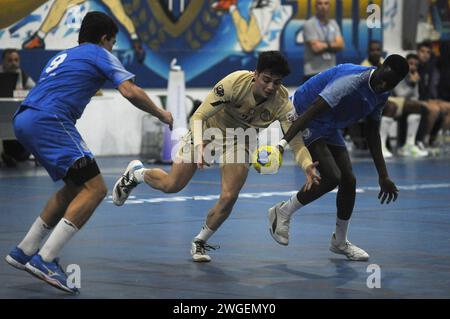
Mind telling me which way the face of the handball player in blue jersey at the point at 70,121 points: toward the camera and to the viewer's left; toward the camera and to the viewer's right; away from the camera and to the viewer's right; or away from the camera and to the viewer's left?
away from the camera and to the viewer's right

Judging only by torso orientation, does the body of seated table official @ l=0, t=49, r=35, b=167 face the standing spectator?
no

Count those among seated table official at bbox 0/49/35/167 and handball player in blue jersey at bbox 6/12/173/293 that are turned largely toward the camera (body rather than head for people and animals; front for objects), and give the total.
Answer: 1

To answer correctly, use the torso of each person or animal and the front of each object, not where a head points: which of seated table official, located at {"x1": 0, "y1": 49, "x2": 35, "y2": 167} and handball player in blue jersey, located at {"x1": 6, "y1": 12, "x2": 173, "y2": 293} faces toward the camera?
the seated table official

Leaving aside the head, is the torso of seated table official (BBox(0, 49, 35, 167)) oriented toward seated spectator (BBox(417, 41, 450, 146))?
no

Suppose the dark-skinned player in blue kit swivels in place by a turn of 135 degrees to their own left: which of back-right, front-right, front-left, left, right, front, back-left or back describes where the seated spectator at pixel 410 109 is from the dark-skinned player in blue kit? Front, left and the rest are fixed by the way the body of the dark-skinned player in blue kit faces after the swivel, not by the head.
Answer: front

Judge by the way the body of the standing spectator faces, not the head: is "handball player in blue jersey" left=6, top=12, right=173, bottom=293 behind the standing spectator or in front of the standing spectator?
in front

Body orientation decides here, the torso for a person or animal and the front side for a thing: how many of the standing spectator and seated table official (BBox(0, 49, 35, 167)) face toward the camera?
2

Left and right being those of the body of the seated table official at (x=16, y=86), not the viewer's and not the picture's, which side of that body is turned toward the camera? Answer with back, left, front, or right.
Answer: front

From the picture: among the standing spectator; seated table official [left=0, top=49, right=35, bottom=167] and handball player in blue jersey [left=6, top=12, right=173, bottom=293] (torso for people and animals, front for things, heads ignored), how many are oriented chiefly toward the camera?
2

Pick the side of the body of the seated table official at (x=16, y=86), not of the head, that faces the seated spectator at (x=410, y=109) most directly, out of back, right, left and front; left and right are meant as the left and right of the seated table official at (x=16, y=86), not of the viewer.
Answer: left

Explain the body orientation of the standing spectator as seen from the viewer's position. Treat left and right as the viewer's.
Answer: facing the viewer

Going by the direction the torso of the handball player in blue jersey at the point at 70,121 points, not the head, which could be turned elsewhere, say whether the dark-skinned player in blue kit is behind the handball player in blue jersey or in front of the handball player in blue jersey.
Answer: in front

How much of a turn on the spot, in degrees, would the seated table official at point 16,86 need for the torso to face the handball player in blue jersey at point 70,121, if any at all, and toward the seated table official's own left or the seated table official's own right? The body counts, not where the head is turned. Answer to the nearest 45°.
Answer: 0° — they already face them
